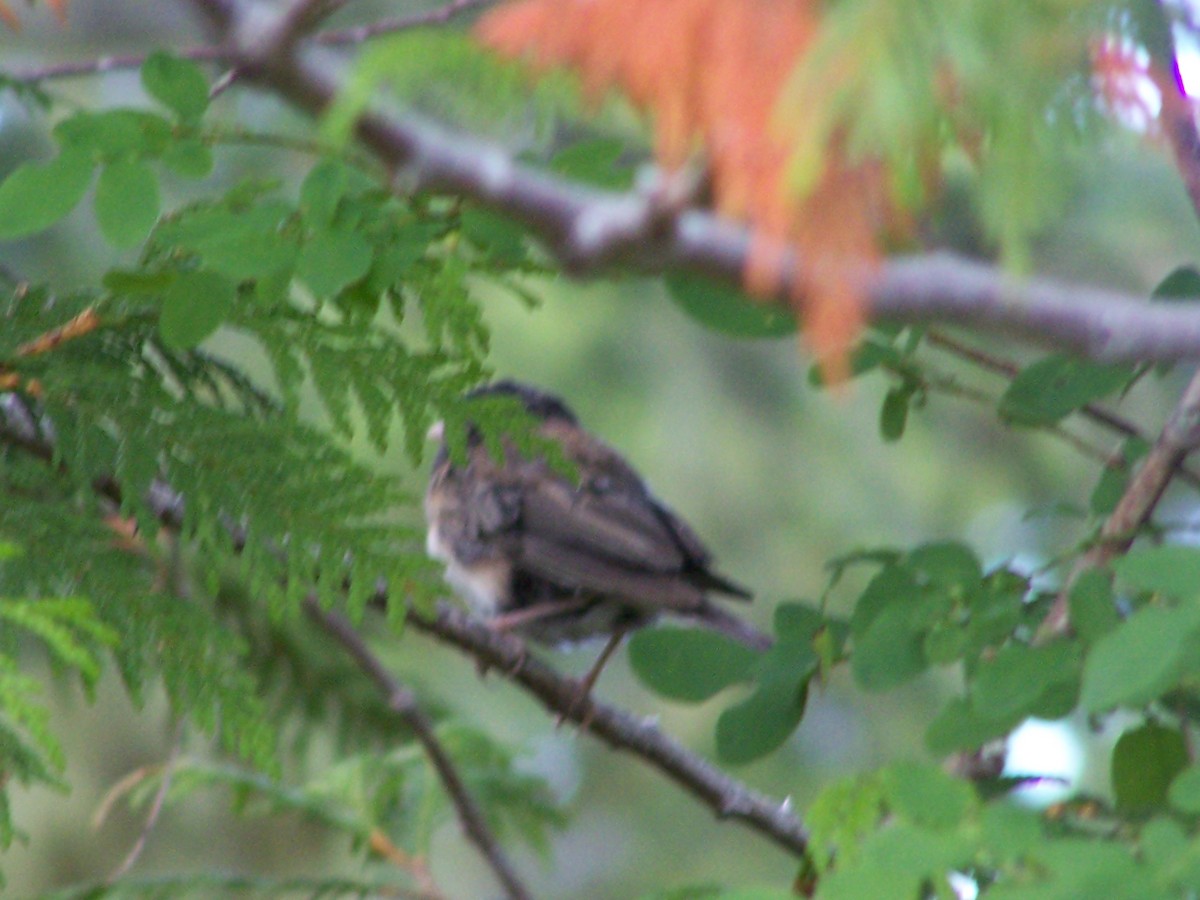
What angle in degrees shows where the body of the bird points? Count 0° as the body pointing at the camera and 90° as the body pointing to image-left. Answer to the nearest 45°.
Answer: approximately 90°
